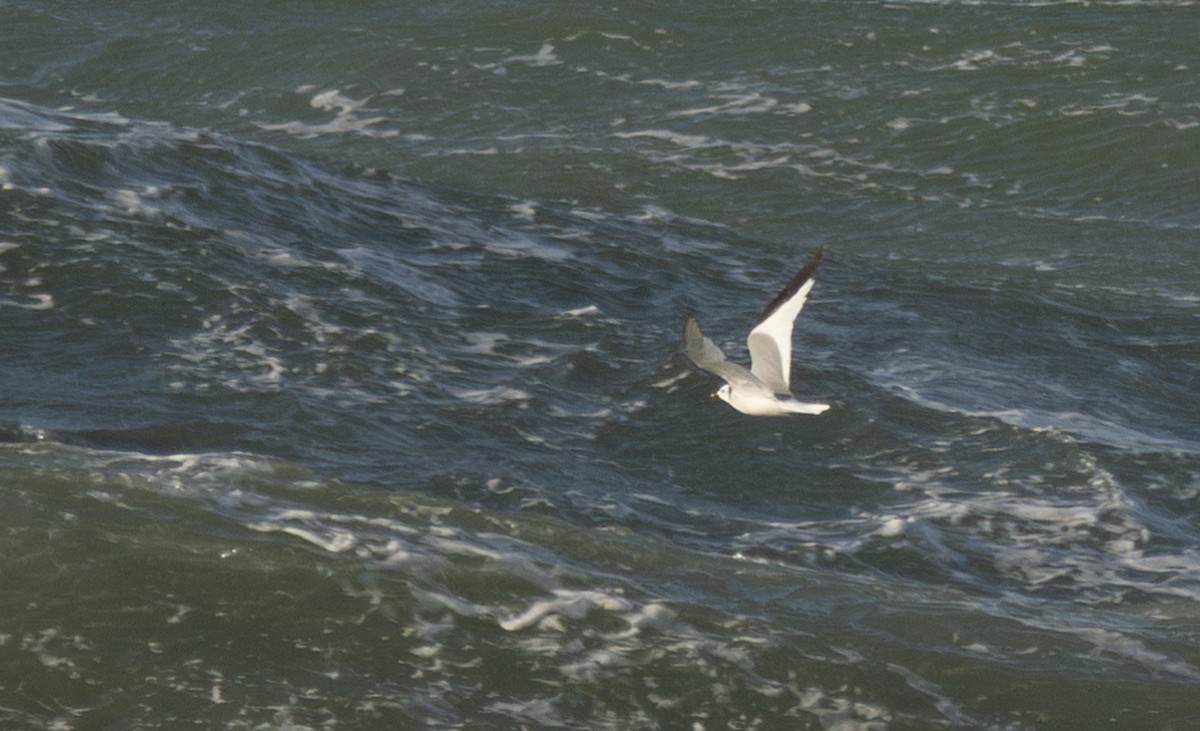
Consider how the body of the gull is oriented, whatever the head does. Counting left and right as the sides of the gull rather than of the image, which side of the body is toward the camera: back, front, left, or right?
left
